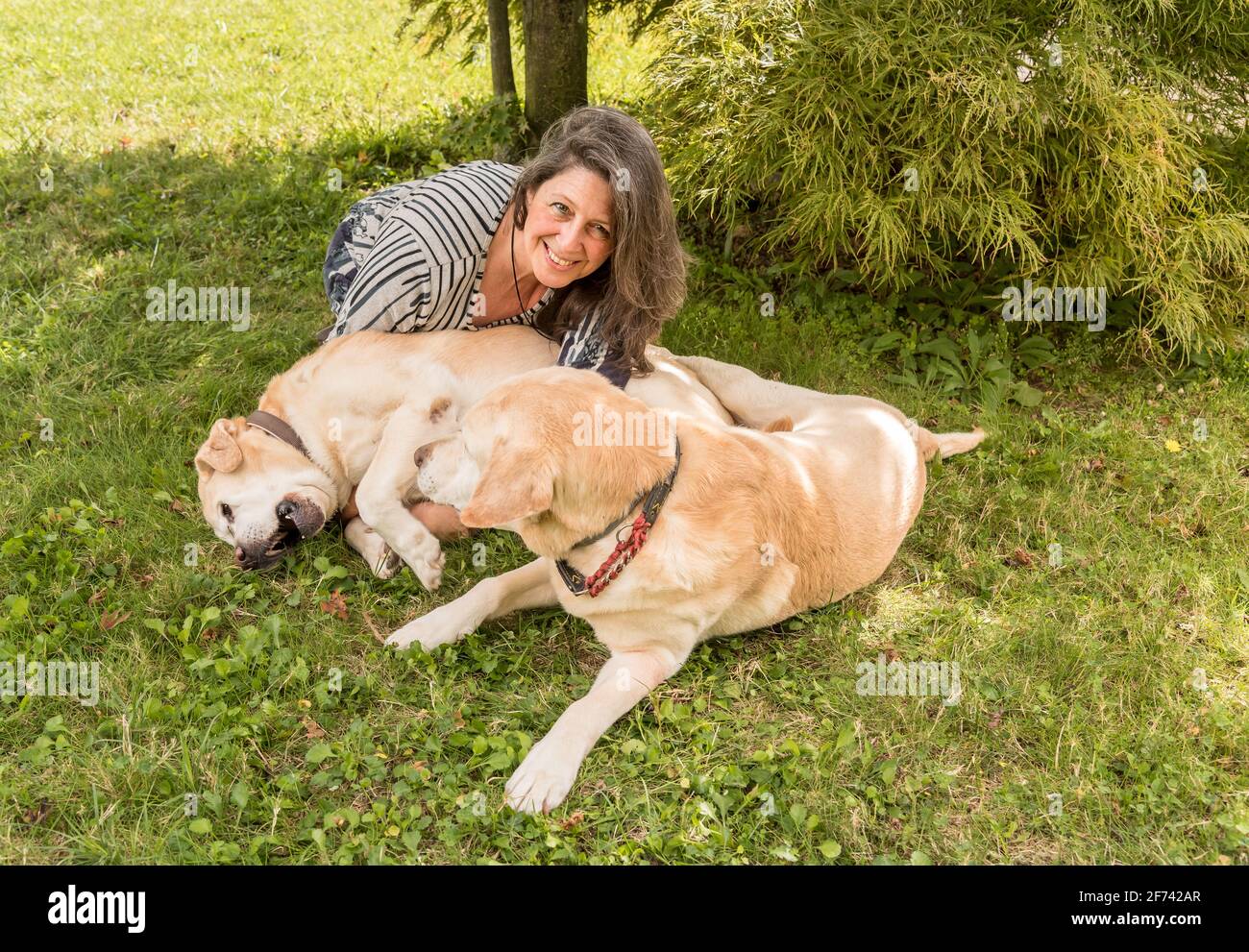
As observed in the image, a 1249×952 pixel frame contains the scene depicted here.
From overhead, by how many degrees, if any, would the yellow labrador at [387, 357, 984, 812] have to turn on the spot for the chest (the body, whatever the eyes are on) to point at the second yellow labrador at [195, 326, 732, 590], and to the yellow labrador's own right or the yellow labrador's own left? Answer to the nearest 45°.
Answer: approximately 90° to the yellow labrador's own right

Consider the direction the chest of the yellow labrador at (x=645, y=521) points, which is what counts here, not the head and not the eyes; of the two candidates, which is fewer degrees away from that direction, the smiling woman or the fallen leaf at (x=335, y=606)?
the fallen leaf

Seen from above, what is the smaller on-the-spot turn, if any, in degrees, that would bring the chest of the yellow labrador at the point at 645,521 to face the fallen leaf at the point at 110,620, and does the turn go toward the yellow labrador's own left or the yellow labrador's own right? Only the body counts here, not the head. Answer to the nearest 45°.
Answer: approximately 45° to the yellow labrador's own right

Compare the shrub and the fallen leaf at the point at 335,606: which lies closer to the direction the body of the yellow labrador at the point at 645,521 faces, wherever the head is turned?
the fallen leaf

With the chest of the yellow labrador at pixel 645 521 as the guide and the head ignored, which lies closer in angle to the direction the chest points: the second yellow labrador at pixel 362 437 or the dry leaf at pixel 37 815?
the dry leaf

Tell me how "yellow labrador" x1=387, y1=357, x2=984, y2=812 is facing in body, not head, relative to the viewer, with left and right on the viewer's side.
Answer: facing the viewer and to the left of the viewer

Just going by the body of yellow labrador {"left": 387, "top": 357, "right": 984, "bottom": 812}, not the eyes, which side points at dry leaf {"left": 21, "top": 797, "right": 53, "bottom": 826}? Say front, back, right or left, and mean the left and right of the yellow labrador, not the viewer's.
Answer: front

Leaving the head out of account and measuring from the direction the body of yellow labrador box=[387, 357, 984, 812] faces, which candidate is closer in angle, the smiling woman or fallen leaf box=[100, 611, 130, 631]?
the fallen leaf
